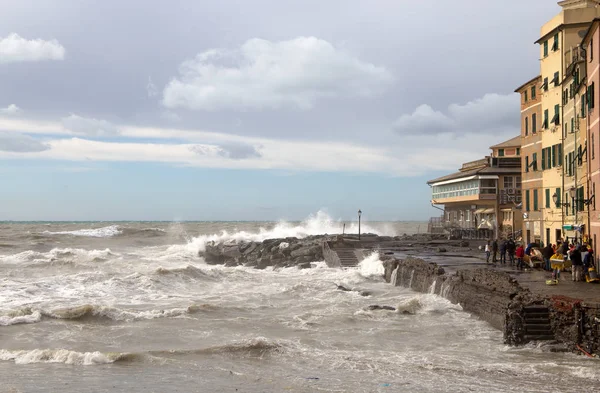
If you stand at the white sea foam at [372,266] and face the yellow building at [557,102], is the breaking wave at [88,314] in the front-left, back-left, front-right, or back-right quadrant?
back-right

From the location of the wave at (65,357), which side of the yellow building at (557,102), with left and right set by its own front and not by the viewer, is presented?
front

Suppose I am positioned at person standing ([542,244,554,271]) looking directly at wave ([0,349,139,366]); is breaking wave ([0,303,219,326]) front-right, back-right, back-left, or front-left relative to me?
front-right

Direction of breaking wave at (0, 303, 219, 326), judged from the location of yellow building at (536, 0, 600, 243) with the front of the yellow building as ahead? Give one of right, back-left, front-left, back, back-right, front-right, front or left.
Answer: front

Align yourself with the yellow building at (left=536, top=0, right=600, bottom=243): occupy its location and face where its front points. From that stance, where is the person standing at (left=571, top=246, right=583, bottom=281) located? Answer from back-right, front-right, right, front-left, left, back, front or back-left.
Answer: front-left
